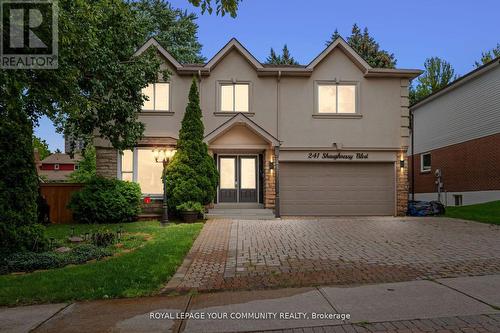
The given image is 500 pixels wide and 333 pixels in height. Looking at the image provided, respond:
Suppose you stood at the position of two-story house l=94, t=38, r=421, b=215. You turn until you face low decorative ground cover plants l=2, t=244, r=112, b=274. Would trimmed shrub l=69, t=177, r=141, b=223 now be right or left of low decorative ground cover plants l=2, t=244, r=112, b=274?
right

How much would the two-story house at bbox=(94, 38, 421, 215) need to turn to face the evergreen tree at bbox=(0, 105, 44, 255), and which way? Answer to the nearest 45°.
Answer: approximately 45° to its right

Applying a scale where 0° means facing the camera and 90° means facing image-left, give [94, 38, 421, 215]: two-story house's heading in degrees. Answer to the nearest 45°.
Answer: approximately 0°

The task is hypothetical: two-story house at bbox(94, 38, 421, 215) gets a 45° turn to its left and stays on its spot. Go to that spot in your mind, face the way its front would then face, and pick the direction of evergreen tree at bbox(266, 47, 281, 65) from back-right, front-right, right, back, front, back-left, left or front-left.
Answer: back-left

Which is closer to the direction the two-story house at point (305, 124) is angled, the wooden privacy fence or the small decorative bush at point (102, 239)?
the small decorative bush

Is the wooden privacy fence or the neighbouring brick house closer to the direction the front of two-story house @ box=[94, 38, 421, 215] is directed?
the wooden privacy fence

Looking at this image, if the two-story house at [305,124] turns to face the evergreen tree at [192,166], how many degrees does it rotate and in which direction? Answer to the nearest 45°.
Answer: approximately 45° to its right

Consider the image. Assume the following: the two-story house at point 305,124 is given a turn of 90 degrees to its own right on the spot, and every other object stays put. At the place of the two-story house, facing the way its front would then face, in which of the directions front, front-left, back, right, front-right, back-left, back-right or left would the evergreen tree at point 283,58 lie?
right

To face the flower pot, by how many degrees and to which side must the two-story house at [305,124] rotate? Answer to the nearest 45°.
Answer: approximately 45° to its right

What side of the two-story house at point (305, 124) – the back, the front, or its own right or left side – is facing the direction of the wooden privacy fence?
right

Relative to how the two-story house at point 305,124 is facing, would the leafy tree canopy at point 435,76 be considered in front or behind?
behind
